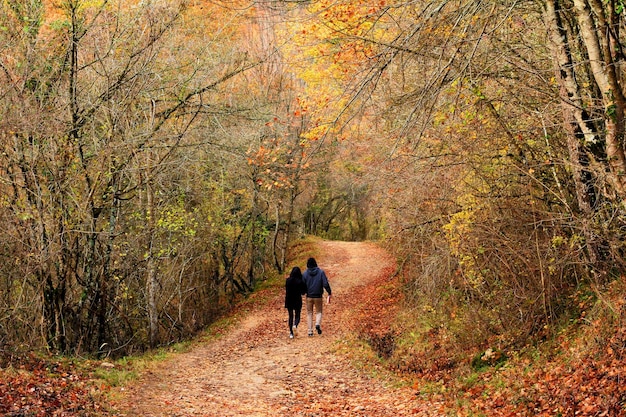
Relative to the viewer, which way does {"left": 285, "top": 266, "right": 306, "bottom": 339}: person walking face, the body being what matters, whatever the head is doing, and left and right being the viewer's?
facing away from the viewer

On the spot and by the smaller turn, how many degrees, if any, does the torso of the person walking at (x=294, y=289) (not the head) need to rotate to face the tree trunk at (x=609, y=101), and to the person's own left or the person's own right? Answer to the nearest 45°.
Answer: approximately 90° to the person's own right
